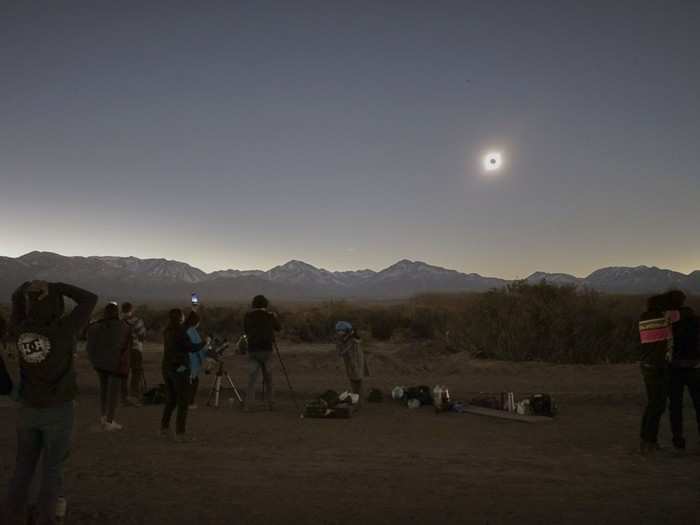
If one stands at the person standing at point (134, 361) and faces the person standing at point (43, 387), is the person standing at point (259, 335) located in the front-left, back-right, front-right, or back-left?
front-left

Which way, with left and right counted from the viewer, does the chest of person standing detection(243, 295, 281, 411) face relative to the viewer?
facing away from the viewer

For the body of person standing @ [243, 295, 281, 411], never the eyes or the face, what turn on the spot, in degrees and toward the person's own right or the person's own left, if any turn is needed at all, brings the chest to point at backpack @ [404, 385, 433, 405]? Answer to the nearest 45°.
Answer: approximately 90° to the person's own right

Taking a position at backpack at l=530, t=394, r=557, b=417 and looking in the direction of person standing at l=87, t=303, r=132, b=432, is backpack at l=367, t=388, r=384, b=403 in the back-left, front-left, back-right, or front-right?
front-right

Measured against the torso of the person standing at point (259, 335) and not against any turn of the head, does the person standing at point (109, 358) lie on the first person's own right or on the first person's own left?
on the first person's own left

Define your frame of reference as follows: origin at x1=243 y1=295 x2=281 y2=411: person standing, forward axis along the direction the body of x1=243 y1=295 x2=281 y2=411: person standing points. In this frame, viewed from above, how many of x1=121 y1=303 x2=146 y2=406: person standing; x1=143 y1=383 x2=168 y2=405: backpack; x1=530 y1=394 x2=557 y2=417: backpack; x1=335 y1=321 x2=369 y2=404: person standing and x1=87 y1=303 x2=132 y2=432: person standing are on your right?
2

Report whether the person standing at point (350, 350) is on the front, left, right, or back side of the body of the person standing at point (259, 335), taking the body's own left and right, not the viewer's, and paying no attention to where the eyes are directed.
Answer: right

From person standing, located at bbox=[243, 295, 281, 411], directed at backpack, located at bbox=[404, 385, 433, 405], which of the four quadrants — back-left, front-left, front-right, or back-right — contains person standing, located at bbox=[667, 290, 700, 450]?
front-right

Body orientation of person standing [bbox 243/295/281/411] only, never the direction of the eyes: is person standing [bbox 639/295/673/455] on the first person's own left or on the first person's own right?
on the first person's own right

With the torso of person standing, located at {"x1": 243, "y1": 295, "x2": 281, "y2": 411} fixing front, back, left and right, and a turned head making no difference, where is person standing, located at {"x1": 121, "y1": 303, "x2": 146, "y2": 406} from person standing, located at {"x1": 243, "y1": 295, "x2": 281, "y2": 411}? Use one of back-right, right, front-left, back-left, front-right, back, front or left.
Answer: front-left

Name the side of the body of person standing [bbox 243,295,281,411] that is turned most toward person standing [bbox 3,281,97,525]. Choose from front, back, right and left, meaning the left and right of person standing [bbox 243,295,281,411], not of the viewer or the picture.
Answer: back

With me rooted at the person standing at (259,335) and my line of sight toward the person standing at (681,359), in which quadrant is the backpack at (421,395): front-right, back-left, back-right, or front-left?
front-left

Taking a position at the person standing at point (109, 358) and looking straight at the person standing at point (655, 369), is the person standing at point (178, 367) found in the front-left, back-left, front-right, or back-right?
front-right

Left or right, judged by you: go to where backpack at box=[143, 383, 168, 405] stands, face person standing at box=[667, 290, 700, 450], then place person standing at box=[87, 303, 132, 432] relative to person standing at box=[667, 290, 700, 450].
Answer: right
